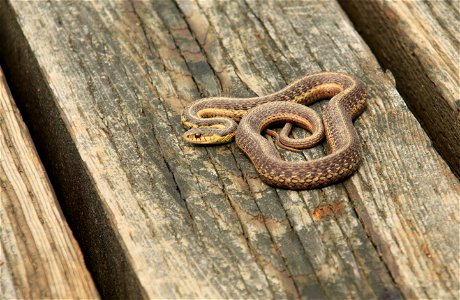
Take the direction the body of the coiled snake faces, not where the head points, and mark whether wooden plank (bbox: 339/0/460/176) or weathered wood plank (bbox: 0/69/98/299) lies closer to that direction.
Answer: the weathered wood plank

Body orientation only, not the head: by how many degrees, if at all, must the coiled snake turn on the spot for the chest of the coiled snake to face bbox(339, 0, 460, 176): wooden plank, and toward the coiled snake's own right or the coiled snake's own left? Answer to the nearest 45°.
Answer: approximately 135° to the coiled snake's own right

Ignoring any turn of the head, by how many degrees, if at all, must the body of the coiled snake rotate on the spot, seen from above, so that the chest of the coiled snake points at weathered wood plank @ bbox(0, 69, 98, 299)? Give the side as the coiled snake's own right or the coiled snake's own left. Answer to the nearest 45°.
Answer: approximately 45° to the coiled snake's own left

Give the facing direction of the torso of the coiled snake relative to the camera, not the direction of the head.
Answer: to the viewer's left
